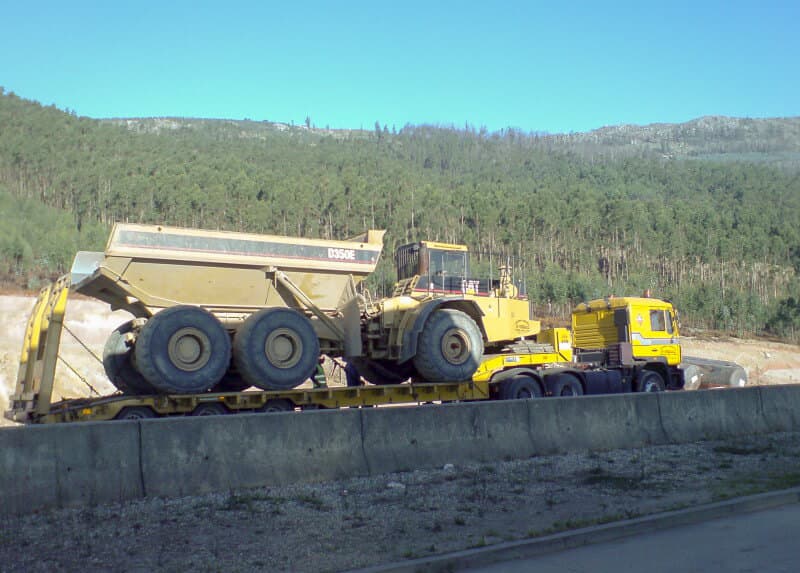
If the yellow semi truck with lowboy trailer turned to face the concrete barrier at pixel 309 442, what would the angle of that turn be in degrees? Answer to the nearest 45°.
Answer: approximately 90° to its right

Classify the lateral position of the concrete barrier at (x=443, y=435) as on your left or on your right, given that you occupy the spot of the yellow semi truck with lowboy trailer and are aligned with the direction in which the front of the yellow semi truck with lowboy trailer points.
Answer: on your right

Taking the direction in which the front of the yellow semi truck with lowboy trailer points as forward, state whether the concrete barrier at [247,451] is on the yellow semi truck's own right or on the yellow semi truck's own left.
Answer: on the yellow semi truck's own right

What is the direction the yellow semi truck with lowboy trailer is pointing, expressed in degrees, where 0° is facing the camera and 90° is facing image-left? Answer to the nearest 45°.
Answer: approximately 270°
